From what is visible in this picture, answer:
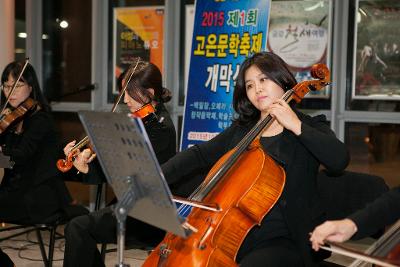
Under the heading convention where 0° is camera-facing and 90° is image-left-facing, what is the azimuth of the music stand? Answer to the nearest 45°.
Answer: approximately 225°

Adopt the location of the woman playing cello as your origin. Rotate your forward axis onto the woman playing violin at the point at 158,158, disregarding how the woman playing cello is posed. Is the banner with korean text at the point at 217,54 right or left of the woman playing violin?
right

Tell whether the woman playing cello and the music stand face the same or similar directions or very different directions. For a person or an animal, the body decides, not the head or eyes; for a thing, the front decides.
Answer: very different directions

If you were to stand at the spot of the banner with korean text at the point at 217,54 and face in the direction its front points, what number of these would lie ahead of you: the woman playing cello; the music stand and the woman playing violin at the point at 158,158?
3

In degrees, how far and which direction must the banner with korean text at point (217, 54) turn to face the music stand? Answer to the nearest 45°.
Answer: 0° — it already faces it

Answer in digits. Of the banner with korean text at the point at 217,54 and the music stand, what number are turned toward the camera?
1

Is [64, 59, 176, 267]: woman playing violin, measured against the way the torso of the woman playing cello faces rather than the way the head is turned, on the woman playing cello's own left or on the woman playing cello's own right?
on the woman playing cello's own right

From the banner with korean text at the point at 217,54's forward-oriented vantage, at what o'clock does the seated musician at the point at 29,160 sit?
The seated musician is roughly at 2 o'clock from the banner with korean text.
